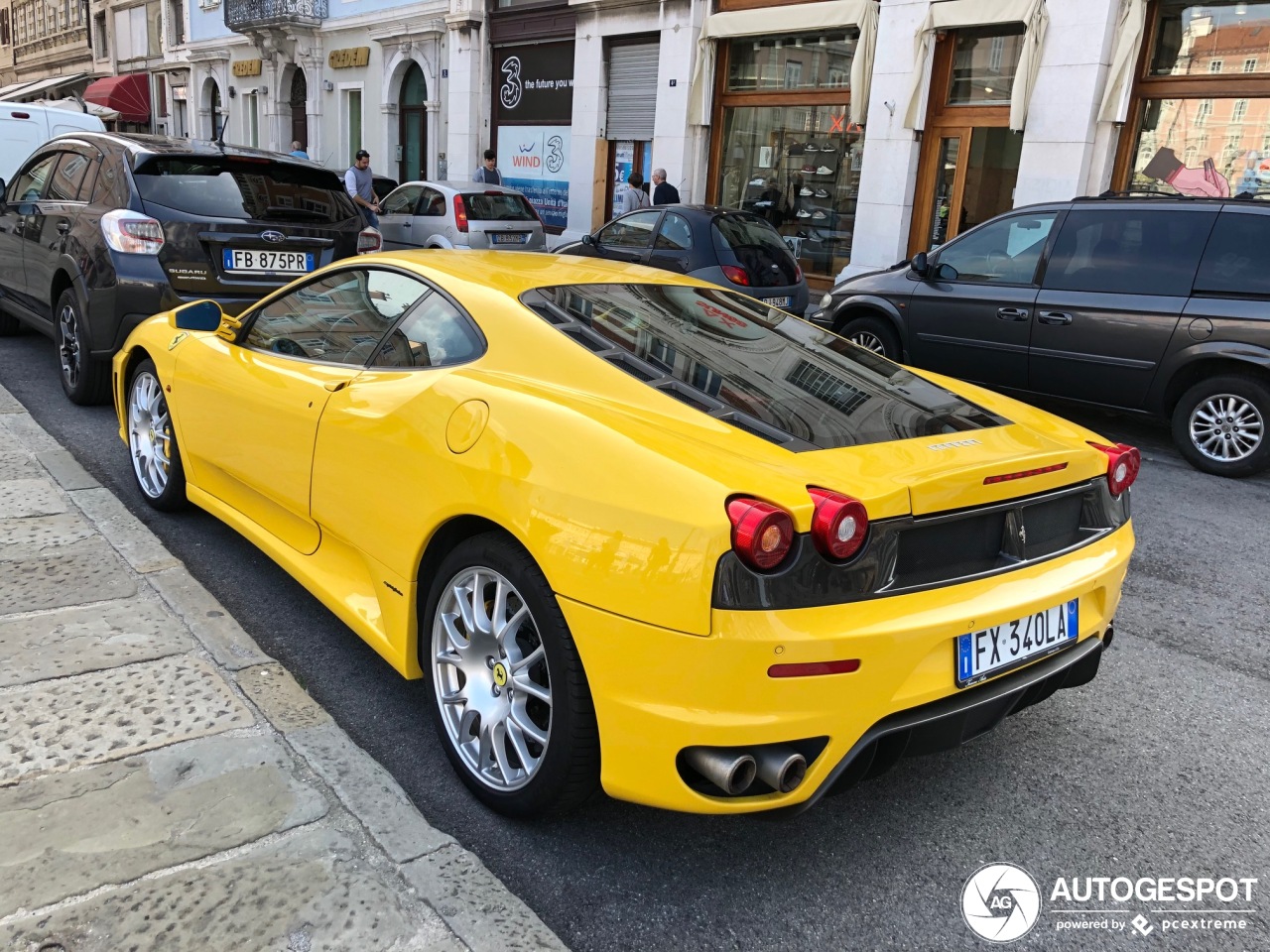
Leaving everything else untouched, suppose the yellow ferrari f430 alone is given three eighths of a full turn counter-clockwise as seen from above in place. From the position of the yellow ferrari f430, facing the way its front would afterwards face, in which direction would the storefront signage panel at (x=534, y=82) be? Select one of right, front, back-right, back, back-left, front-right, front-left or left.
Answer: back

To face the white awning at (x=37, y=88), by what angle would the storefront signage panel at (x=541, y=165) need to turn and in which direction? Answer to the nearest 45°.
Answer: approximately 90° to its right

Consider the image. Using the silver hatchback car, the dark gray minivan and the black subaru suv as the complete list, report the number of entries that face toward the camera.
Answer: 0

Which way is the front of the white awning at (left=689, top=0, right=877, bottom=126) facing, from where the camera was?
facing the viewer and to the left of the viewer

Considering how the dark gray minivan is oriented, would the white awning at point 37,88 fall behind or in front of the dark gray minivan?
in front

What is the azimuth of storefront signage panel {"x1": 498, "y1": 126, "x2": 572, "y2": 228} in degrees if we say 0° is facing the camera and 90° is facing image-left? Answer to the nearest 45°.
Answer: approximately 45°

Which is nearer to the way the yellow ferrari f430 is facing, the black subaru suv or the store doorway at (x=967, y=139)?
the black subaru suv

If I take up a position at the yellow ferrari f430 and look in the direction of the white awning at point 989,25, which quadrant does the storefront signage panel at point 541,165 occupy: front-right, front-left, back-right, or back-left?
front-left

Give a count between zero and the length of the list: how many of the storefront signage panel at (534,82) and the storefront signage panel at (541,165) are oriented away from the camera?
0

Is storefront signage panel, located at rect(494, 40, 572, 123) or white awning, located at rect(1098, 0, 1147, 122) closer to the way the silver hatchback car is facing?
the storefront signage panel

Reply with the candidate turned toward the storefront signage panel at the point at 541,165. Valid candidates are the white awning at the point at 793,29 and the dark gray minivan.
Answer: the dark gray minivan

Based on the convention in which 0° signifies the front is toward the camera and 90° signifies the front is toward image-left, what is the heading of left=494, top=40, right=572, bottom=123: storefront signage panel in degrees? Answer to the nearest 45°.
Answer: approximately 45°

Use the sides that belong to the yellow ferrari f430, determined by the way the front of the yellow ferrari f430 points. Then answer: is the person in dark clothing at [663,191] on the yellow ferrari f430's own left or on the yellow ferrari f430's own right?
on the yellow ferrari f430's own right

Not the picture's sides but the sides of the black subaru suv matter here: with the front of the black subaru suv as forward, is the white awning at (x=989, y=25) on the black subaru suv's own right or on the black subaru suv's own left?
on the black subaru suv's own right

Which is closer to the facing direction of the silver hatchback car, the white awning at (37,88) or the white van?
the white awning

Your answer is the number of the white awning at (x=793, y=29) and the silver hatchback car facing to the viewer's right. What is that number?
0

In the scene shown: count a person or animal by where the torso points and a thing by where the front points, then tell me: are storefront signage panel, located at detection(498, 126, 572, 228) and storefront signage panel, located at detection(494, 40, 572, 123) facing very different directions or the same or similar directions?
same or similar directions

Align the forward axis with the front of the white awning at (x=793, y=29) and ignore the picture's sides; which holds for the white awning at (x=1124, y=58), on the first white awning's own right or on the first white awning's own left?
on the first white awning's own left

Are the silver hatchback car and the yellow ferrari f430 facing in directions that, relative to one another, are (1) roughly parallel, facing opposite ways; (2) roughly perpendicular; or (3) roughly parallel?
roughly parallel

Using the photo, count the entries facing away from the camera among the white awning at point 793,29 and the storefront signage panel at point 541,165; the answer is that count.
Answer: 0

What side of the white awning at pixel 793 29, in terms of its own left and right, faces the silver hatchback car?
right

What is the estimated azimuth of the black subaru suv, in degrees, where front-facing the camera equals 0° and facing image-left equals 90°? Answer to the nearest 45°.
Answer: approximately 135°

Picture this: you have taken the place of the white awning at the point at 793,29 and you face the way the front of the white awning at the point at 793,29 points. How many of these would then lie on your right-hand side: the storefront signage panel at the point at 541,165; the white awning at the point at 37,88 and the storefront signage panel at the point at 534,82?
3
